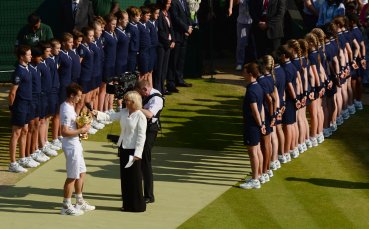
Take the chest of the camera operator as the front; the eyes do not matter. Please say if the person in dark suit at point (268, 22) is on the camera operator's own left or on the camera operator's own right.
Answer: on the camera operator's own right

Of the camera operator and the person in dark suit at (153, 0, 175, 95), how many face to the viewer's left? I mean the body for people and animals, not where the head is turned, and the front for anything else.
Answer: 1

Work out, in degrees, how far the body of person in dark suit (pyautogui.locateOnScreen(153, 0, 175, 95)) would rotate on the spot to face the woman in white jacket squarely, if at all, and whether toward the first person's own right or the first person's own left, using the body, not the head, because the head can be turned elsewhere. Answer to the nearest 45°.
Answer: approximately 45° to the first person's own right

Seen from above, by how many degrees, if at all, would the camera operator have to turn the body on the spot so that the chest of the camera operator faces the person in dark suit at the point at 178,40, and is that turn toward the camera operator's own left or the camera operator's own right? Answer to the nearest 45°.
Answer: approximately 90° to the camera operator's own right

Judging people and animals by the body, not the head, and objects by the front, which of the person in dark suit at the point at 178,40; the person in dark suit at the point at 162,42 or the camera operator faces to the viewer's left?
the camera operator

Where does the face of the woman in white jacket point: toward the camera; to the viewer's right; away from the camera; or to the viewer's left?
to the viewer's left

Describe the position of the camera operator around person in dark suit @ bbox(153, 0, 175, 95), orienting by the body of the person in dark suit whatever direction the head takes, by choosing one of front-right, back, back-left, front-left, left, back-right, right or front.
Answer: front-right

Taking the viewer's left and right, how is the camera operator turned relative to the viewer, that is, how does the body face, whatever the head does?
facing to the left of the viewer
